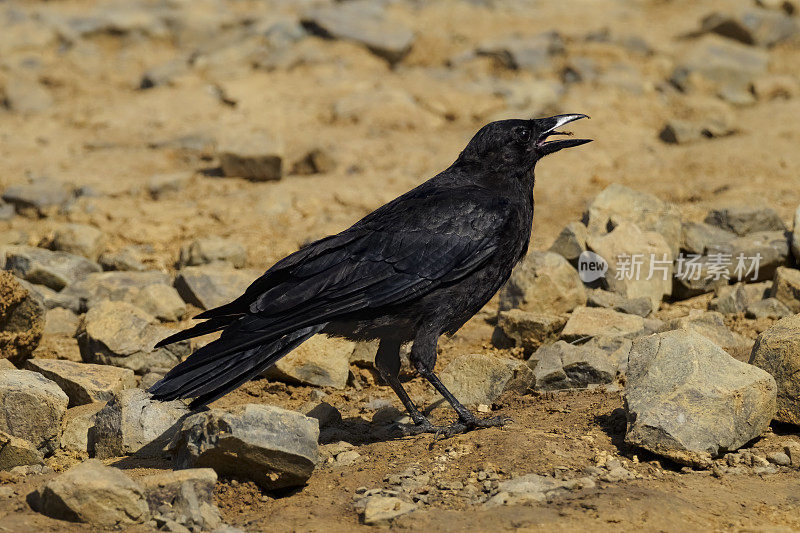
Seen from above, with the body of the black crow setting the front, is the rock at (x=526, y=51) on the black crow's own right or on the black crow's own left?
on the black crow's own left

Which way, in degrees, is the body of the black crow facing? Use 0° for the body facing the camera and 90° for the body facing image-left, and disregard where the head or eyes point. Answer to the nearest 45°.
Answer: approximately 270°

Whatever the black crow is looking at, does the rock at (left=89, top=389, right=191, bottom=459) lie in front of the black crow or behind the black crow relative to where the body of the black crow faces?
behind

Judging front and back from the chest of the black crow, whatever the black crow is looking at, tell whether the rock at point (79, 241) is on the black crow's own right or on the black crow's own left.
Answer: on the black crow's own left

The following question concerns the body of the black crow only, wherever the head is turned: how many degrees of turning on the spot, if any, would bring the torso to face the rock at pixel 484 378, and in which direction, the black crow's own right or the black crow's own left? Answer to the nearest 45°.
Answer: approximately 45° to the black crow's own left

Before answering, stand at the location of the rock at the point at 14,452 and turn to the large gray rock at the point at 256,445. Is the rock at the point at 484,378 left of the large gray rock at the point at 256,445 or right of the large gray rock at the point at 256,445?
left

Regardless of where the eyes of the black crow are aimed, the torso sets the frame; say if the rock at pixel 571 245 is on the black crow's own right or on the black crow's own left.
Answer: on the black crow's own left

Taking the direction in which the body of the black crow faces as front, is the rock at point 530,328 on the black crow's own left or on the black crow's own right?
on the black crow's own left

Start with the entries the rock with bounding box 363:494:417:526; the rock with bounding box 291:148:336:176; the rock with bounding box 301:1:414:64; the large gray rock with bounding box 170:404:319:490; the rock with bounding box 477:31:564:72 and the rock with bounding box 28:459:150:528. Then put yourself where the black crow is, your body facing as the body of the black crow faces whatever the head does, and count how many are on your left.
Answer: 3

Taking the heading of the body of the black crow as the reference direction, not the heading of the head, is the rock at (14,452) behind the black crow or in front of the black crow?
behind

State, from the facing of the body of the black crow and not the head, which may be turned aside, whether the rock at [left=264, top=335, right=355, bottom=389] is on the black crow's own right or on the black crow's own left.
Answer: on the black crow's own left
